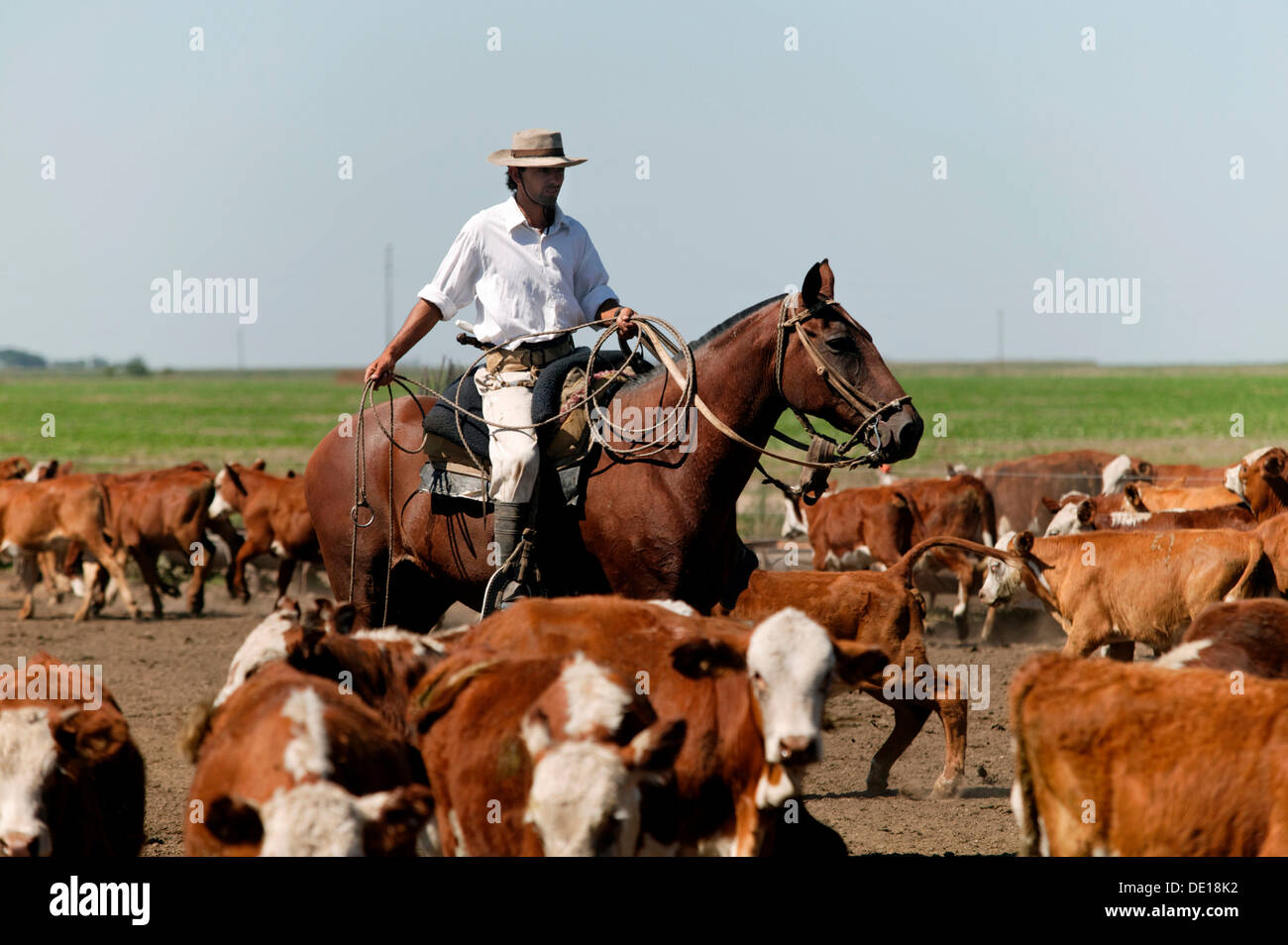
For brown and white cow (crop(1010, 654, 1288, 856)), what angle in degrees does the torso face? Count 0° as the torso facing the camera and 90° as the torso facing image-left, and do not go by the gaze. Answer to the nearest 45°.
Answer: approximately 270°

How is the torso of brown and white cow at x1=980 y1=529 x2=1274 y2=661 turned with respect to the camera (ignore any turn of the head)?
to the viewer's left

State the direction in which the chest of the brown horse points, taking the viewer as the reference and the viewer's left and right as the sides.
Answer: facing to the right of the viewer

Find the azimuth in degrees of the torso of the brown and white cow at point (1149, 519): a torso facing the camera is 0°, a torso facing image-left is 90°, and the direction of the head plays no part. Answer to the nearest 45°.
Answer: approximately 90°

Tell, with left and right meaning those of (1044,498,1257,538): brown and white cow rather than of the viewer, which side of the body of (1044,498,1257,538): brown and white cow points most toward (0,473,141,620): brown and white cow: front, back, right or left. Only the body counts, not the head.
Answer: front

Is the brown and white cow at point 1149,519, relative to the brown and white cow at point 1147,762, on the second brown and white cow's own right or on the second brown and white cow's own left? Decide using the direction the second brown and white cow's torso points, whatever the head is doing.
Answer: on the second brown and white cow's own left

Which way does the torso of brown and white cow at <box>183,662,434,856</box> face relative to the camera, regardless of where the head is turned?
toward the camera

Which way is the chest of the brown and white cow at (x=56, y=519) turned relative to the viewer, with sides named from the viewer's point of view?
facing to the left of the viewer

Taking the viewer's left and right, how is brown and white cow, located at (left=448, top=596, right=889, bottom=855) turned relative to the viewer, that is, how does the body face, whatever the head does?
facing the viewer and to the right of the viewer

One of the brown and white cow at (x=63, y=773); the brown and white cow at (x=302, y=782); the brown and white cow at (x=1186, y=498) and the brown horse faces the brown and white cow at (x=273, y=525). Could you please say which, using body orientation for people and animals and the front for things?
the brown and white cow at (x=1186, y=498)

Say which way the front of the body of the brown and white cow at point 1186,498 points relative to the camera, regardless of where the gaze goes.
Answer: to the viewer's left

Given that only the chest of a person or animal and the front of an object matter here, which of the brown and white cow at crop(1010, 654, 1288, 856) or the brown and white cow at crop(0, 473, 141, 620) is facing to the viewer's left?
the brown and white cow at crop(0, 473, 141, 620)
